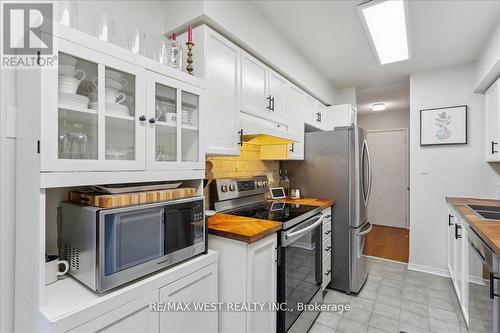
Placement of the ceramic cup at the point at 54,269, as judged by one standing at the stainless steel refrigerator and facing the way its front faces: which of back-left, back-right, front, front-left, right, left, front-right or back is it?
back-right

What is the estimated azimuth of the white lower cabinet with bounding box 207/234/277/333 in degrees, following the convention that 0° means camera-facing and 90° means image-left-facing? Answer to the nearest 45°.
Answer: approximately 315°

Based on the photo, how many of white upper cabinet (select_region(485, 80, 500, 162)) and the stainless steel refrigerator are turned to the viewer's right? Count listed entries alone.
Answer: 1

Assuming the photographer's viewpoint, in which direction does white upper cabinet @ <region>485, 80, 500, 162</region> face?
facing to the left of the viewer
